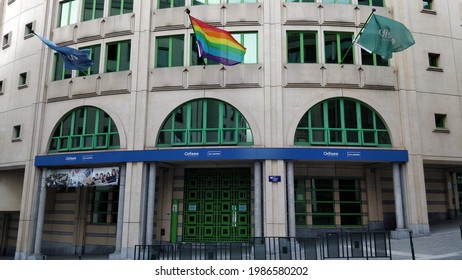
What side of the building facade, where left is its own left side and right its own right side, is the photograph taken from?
front

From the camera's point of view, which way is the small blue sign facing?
toward the camera

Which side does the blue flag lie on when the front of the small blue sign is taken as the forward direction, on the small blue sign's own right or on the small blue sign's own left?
on the small blue sign's own right
